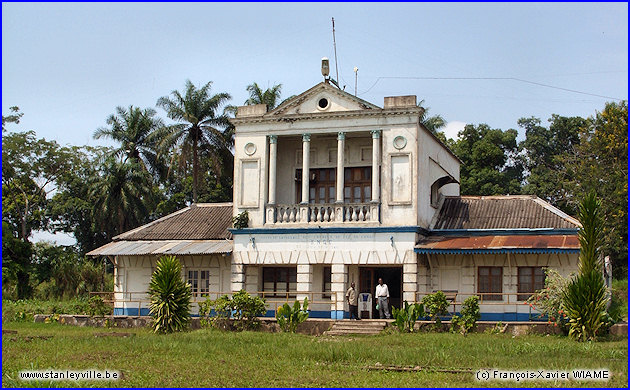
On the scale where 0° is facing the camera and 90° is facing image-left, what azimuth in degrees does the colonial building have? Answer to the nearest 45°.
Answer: approximately 0°

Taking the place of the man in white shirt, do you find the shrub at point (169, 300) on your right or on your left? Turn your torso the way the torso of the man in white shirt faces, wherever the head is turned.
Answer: on your right

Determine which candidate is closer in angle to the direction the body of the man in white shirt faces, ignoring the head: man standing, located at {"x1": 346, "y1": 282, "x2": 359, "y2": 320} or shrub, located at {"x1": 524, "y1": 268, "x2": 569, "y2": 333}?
the shrub

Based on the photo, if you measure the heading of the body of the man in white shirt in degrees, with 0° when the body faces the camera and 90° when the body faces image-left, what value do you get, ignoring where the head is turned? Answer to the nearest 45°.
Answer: approximately 0°

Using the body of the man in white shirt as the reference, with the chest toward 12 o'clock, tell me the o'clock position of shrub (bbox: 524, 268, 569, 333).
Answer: The shrub is roughly at 10 o'clock from the man in white shirt.

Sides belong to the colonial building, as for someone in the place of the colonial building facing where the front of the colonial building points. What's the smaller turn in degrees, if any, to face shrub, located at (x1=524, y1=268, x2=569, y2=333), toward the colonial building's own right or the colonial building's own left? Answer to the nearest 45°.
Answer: approximately 45° to the colonial building's own left

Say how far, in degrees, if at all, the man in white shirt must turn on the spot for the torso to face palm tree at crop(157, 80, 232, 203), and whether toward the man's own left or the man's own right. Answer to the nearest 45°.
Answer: approximately 135° to the man's own right
